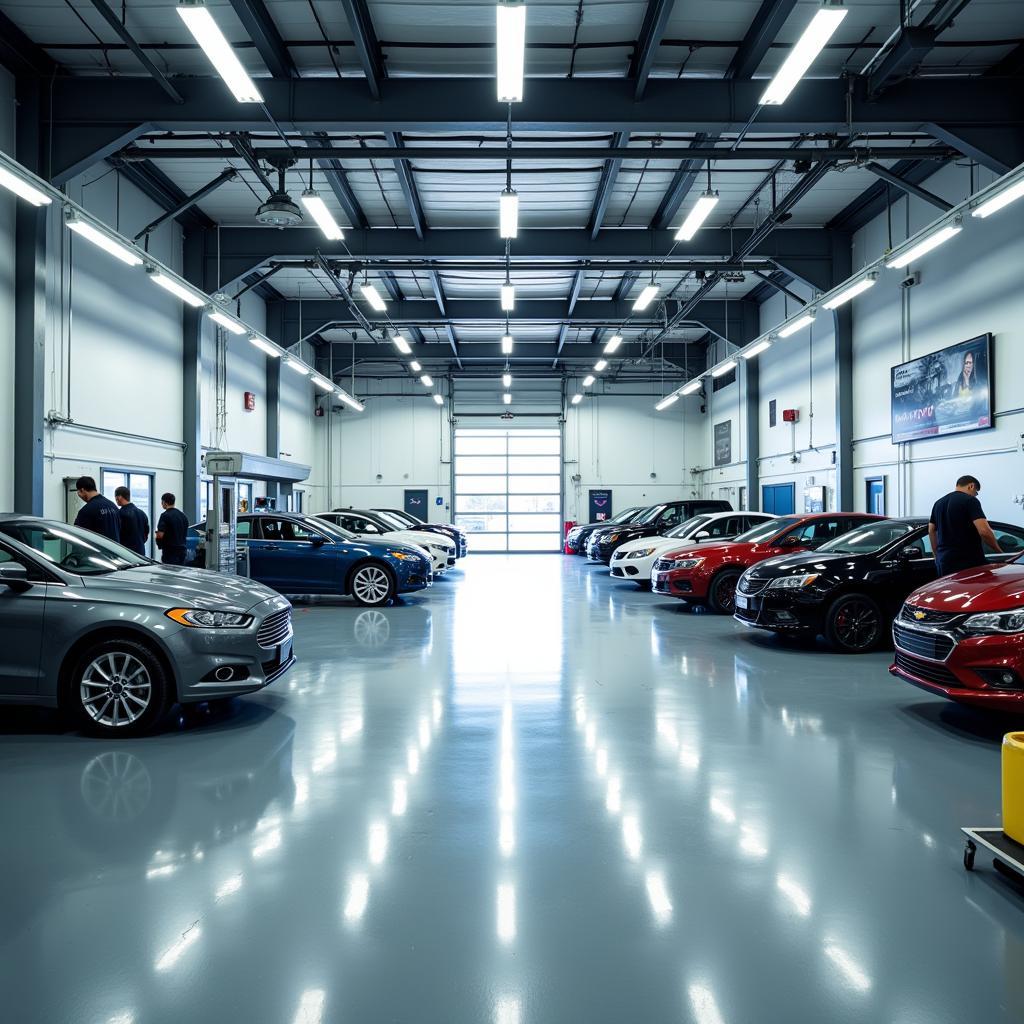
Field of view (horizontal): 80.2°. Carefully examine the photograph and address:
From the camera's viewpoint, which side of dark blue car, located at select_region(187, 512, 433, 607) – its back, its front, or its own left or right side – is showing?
right

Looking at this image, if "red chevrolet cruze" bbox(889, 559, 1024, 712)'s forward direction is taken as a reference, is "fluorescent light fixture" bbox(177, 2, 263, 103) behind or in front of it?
in front

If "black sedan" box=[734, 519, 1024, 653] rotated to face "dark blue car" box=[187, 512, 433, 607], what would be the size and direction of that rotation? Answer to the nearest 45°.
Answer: approximately 45° to its right

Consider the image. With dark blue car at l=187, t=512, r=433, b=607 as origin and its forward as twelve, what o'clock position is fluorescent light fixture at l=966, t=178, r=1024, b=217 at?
The fluorescent light fixture is roughly at 1 o'clock from the dark blue car.

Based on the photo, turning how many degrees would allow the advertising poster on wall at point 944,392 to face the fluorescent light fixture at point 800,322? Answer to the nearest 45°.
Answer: approximately 45° to its right

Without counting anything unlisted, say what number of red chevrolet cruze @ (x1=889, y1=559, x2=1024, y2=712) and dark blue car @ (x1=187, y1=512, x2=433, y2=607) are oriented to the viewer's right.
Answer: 1

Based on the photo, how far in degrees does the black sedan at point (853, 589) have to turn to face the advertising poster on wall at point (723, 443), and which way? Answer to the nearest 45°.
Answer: approximately 135° to its right

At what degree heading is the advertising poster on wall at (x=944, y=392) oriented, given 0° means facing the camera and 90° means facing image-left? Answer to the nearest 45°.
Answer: approximately 45°

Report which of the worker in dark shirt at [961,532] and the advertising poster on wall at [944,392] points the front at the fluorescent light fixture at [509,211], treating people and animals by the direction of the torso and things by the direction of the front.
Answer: the advertising poster on wall

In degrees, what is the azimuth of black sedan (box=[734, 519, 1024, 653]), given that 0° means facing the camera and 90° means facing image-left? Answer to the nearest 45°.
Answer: approximately 45°

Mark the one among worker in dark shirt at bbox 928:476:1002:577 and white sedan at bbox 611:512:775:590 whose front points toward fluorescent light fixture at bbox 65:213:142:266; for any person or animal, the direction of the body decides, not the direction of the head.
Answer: the white sedan

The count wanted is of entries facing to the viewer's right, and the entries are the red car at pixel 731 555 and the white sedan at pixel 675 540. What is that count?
0
